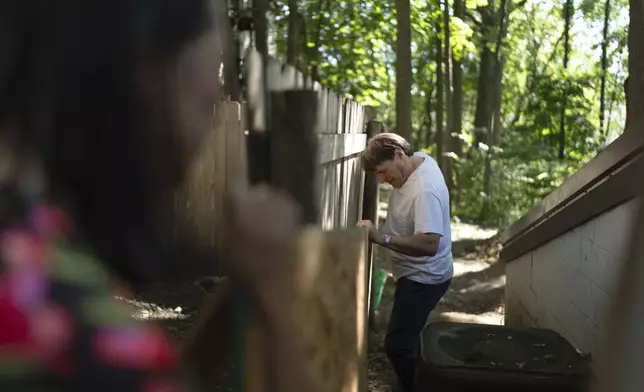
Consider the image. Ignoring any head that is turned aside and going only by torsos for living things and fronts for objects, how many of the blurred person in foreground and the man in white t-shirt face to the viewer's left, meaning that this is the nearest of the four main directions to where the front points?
1

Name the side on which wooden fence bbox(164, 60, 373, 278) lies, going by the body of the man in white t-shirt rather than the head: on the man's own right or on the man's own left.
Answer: on the man's own left

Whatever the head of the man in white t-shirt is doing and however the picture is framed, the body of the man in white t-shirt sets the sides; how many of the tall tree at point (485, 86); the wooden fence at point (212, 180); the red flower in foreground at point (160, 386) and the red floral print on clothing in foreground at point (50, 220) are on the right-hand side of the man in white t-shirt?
1

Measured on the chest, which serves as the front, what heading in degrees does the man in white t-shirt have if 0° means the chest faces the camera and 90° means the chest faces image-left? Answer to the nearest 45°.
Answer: approximately 90°

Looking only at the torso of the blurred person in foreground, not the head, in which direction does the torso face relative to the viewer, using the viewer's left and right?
facing away from the viewer and to the right of the viewer

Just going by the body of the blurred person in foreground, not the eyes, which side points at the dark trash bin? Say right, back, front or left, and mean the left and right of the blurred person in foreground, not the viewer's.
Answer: front

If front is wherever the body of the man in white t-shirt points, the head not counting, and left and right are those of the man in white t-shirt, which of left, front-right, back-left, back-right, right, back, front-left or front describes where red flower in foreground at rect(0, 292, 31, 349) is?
left

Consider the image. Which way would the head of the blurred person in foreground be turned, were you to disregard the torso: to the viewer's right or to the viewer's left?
to the viewer's right
